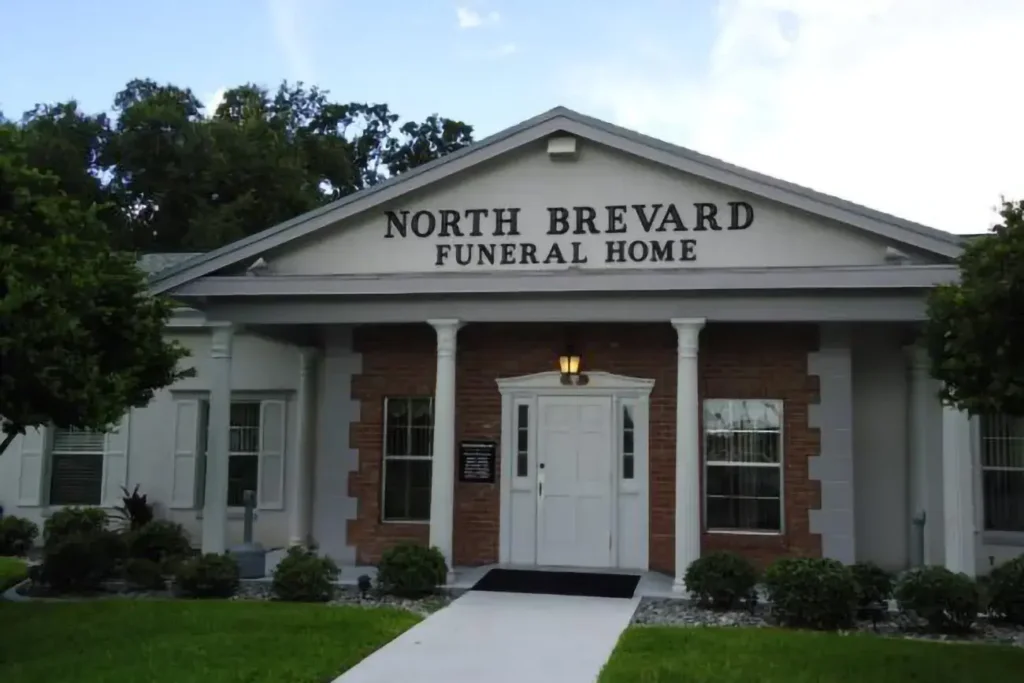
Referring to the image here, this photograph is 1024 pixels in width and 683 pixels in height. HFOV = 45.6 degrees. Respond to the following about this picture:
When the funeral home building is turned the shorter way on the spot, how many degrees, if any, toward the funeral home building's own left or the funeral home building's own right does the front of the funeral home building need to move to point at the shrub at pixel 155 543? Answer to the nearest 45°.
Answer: approximately 90° to the funeral home building's own right

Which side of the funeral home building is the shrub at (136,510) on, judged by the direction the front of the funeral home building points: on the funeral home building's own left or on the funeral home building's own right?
on the funeral home building's own right

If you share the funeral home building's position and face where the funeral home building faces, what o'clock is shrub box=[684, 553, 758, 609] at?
The shrub is roughly at 11 o'clock from the funeral home building.

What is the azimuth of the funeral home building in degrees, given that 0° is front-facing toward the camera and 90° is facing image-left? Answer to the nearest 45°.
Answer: approximately 0°

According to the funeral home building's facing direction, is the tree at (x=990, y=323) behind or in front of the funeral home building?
in front

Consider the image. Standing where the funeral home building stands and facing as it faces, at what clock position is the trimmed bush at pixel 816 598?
The trimmed bush is roughly at 11 o'clock from the funeral home building.

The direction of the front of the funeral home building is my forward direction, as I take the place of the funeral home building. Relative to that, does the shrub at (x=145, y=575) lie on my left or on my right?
on my right

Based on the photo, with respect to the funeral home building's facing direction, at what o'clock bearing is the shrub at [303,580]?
The shrub is roughly at 2 o'clock from the funeral home building.
